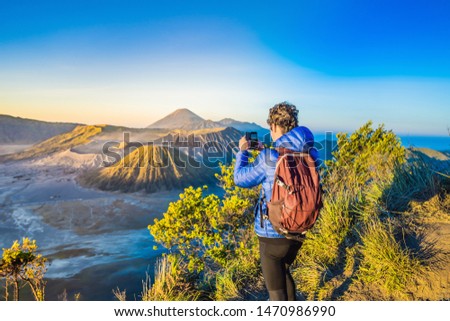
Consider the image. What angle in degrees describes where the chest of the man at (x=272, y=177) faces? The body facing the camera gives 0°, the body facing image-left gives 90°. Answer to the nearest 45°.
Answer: approximately 135°

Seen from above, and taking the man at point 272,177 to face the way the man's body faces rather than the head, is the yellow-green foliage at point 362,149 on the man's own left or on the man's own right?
on the man's own right

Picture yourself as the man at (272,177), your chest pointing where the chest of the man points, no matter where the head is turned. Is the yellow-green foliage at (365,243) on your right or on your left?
on your right

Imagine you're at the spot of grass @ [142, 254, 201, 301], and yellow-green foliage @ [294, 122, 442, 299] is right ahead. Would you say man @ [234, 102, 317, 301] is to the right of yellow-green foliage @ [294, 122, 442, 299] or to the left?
right

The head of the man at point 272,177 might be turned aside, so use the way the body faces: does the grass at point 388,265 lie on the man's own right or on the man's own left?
on the man's own right

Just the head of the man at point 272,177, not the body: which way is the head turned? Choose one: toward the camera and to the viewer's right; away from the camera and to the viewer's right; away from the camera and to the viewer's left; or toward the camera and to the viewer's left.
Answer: away from the camera and to the viewer's left
